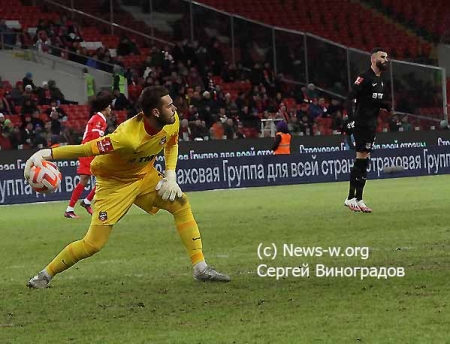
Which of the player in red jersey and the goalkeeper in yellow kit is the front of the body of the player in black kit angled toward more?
the goalkeeper in yellow kit

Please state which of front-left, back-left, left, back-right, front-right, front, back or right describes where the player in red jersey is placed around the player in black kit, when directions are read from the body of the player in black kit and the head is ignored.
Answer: back-right

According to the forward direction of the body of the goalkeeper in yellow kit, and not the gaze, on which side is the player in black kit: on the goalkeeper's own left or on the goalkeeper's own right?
on the goalkeeper's own left

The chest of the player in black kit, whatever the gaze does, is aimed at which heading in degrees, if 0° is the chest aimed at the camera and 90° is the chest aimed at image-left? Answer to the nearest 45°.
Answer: approximately 315°

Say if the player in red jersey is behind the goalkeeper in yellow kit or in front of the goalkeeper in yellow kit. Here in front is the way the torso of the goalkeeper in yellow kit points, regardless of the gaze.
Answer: behind

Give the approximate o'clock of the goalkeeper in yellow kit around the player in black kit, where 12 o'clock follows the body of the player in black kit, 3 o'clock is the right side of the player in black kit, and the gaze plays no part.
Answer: The goalkeeper in yellow kit is roughly at 2 o'clock from the player in black kit.

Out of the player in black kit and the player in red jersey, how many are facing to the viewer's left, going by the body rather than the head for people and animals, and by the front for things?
0

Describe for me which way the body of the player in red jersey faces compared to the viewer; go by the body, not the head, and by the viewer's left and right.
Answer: facing to the right of the viewer

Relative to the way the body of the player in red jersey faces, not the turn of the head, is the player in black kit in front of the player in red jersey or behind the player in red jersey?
in front
